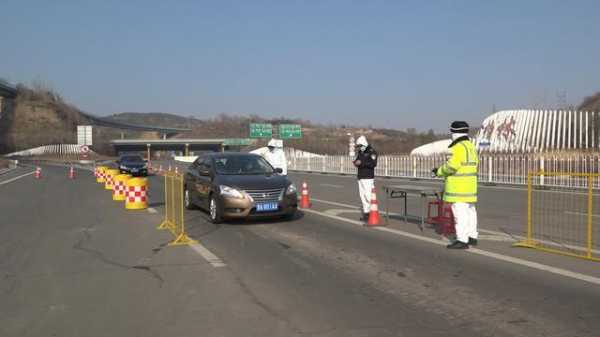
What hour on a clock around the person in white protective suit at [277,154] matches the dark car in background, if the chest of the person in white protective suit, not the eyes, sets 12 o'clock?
The dark car in background is roughly at 2 o'clock from the person in white protective suit.

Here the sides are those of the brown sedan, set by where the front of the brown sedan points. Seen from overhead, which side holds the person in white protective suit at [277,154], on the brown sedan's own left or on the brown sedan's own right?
on the brown sedan's own left

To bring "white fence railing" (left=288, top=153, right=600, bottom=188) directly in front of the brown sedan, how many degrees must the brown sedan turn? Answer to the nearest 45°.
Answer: approximately 90° to its left

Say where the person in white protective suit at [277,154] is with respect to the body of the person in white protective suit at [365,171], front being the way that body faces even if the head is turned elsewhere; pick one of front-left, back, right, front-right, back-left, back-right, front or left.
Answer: right

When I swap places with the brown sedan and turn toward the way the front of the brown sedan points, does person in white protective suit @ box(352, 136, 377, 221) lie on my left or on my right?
on my left

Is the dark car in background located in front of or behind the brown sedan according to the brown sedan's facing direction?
behind

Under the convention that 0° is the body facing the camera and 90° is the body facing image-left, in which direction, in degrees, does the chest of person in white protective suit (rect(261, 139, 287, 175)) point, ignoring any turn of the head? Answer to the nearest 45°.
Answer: approximately 90°

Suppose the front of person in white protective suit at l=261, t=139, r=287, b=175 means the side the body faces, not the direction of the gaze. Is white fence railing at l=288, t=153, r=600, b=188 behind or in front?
behind

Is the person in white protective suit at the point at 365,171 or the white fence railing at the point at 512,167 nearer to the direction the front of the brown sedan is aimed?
the person in white protective suit

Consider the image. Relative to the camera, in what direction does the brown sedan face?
facing the viewer and to the right of the viewer
